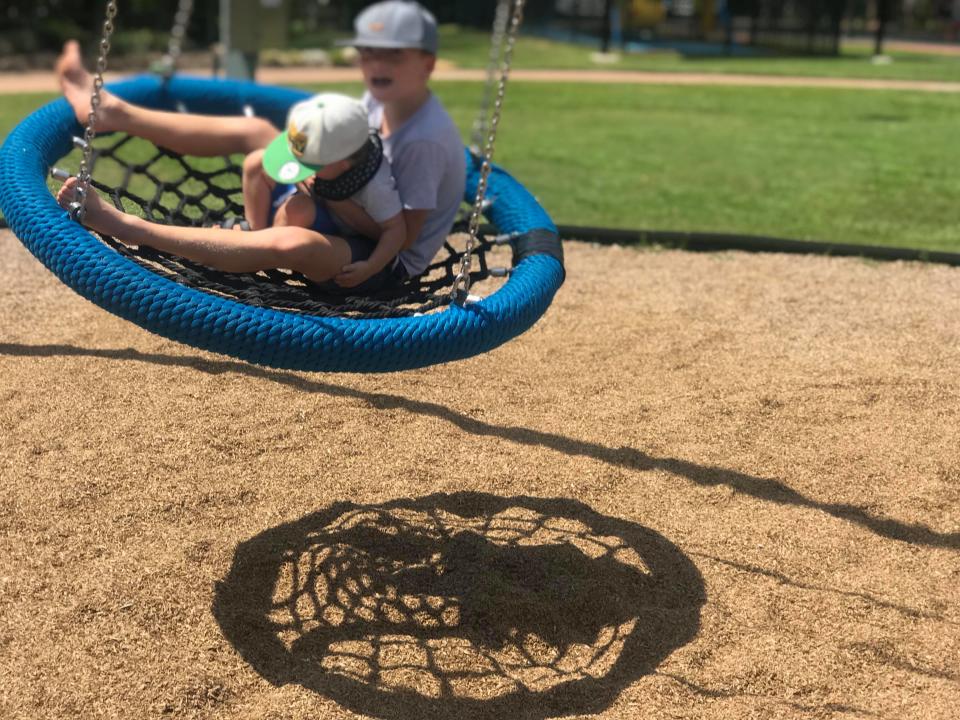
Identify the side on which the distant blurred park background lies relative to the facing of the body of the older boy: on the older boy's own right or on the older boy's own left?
on the older boy's own right

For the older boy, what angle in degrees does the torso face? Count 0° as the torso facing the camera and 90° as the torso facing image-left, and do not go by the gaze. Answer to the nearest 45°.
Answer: approximately 90°
